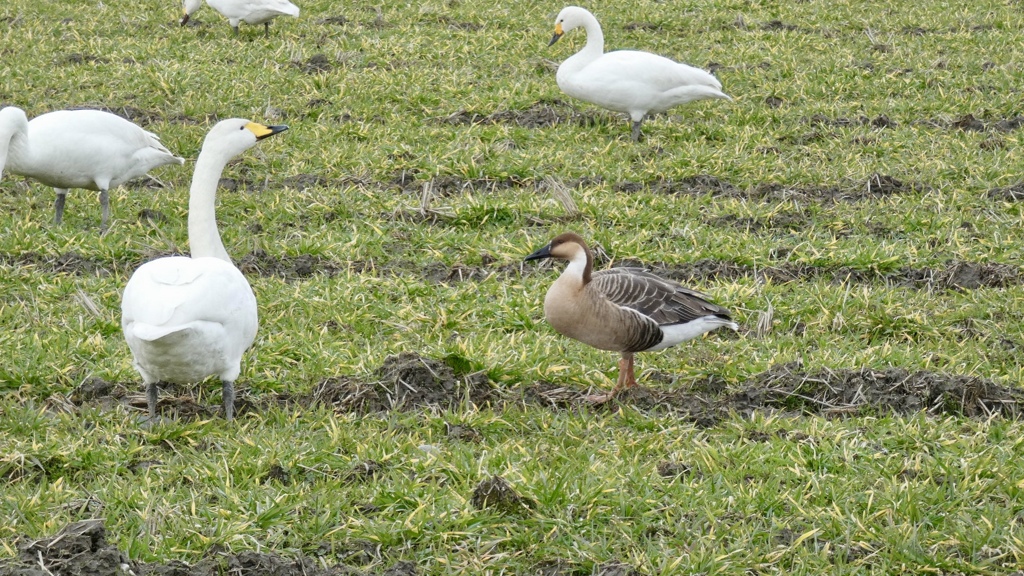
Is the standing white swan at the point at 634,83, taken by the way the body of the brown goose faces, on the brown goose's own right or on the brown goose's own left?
on the brown goose's own right

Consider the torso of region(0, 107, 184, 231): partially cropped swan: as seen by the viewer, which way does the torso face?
to the viewer's left

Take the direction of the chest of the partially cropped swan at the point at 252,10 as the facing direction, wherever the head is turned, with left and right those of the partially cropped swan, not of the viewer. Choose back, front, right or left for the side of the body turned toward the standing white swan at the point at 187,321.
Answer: left

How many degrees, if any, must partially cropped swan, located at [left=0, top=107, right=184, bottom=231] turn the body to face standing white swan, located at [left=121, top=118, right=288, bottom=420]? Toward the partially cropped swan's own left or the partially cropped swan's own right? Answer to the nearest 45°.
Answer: approximately 90° to the partially cropped swan's own left

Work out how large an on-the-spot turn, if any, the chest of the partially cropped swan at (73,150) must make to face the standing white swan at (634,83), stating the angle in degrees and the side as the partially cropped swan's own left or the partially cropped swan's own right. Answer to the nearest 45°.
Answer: approximately 180°

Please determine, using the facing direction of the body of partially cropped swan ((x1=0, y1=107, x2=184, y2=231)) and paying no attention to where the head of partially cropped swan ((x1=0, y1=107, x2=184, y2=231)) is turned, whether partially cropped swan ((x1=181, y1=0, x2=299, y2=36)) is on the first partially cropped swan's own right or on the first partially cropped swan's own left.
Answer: on the first partially cropped swan's own right

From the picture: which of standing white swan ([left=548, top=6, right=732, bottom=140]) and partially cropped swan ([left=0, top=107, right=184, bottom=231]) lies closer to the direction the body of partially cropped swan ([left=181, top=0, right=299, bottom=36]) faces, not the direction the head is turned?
the partially cropped swan

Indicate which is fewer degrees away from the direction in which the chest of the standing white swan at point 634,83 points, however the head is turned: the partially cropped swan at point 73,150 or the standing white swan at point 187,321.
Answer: the partially cropped swan

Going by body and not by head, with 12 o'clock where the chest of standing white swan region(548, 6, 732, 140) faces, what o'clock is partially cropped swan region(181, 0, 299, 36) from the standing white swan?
The partially cropped swan is roughly at 1 o'clock from the standing white swan.

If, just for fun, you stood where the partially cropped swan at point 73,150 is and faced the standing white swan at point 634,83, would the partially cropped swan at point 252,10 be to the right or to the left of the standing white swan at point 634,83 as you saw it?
left

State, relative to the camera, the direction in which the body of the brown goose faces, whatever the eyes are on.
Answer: to the viewer's left

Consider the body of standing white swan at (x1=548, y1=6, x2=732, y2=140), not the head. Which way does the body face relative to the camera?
to the viewer's left

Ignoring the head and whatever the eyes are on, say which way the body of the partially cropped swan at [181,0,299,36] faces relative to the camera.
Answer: to the viewer's left

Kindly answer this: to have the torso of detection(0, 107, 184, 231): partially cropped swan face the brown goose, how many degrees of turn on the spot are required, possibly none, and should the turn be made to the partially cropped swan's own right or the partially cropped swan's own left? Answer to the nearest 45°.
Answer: approximately 135° to the partially cropped swan's own left

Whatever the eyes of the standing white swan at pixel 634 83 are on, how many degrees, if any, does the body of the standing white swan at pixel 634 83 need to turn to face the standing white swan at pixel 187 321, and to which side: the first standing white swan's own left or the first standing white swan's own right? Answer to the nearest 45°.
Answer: approximately 90° to the first standing white swan's own left

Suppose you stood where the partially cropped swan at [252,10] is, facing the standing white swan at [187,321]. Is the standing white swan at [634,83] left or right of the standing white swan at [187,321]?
left
